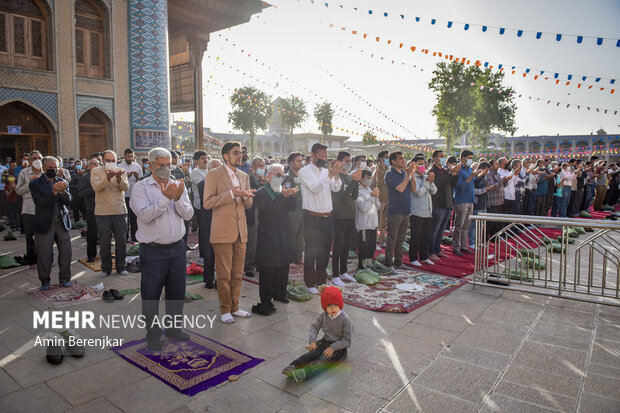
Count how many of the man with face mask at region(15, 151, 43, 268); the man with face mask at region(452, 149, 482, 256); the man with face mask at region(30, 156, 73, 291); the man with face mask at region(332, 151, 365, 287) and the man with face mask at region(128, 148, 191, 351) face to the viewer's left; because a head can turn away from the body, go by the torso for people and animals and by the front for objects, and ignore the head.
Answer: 0

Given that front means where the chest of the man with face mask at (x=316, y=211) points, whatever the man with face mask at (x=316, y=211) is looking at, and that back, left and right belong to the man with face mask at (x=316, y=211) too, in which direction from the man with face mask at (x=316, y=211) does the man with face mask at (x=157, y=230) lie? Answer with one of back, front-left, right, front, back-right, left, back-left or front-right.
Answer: right

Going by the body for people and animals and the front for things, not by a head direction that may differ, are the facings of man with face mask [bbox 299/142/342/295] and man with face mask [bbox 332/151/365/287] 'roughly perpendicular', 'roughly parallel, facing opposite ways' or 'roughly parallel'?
roughly parallel

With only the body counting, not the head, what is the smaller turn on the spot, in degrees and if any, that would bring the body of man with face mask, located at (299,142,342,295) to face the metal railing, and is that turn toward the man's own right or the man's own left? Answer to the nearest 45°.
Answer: approximately 45° to the man's own left

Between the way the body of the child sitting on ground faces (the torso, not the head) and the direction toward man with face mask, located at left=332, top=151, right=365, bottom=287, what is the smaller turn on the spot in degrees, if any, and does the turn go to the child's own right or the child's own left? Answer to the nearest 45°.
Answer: approximately 135° to the child's own right

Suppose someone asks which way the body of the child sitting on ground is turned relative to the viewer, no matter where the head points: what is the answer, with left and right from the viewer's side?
facing the viewer and to the left of the viewer

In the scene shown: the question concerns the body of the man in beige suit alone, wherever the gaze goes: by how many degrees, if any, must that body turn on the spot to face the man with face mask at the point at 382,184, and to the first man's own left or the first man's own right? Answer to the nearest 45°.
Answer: approximately 90° to the first man's own left

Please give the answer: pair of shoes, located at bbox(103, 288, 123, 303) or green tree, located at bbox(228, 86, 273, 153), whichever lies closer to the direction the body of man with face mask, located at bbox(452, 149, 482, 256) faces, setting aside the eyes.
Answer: the pair of shoes

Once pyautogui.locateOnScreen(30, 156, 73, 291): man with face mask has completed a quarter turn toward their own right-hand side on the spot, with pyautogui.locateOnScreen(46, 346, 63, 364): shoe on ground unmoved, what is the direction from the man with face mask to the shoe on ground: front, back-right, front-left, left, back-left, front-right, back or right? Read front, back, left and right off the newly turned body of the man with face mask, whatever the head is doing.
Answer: front-left

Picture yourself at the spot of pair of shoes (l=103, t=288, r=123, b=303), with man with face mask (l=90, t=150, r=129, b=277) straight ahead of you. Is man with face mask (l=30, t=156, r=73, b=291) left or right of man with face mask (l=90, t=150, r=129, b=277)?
left

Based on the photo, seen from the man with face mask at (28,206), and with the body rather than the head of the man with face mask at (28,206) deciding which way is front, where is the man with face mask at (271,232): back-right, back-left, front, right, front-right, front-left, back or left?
front

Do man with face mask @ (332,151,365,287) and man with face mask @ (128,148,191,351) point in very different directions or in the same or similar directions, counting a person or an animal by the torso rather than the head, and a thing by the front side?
same or similar directions

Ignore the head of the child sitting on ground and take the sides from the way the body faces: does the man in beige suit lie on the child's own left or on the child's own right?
on the child's own right

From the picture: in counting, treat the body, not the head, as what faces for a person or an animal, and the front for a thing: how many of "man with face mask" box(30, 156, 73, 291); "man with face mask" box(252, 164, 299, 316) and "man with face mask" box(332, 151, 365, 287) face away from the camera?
0
